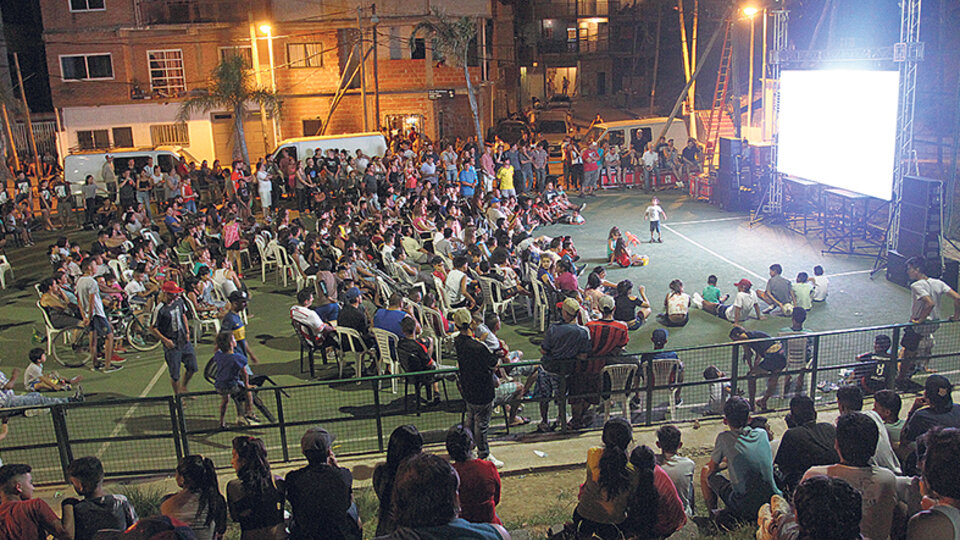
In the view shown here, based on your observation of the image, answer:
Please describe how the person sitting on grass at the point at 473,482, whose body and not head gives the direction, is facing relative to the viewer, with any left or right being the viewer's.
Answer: facing away from the viewer

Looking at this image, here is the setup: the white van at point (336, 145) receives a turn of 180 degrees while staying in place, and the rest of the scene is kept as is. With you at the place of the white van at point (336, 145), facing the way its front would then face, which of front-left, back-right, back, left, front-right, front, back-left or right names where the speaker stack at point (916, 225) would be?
front-right

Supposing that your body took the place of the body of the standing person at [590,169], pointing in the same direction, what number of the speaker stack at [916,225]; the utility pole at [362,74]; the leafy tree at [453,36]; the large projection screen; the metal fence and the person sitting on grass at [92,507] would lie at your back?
2

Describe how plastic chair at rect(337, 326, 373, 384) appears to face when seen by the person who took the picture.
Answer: facing away from the viewer and to the right of the viewer

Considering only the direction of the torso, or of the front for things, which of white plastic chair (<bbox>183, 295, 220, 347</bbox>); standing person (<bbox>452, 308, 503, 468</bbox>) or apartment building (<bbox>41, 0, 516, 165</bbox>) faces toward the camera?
the apartment building

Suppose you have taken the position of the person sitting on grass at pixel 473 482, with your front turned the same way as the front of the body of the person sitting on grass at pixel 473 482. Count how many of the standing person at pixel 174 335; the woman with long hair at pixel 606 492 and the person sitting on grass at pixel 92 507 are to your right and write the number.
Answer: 1

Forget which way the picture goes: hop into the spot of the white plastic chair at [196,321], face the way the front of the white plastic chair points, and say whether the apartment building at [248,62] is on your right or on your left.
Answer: on your left

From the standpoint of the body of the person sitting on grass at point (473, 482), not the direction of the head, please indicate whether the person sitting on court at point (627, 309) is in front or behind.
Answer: in front

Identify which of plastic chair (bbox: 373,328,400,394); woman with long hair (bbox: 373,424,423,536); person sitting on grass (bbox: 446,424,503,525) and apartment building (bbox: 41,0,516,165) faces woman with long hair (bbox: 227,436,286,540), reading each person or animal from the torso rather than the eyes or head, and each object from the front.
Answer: the apartment building

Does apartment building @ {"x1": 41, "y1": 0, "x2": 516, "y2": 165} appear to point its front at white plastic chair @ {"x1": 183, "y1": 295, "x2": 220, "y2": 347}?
yes

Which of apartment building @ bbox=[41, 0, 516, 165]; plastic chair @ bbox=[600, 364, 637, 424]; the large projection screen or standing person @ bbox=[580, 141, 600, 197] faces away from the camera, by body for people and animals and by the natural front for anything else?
the plastic chair

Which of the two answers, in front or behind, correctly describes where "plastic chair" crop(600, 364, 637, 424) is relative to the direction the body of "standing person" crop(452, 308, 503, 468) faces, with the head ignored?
in front

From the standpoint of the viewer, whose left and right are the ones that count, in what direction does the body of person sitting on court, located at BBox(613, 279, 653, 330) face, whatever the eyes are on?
facing away from the viewer and to the right of the viewer

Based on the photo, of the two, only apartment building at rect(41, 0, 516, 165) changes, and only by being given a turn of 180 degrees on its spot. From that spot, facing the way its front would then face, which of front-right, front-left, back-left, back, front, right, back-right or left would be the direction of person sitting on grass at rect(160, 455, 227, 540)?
back

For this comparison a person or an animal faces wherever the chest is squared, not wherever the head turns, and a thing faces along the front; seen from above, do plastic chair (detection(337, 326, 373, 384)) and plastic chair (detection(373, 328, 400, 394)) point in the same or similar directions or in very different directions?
same or similar directions

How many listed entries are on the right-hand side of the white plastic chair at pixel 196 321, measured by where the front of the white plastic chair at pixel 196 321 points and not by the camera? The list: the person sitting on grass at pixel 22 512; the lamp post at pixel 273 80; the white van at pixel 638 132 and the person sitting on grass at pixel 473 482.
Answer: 2

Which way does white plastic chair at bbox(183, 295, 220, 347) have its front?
to the viewer's right

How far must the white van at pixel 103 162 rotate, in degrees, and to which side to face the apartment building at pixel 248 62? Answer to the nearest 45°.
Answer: approximately 45° to its left

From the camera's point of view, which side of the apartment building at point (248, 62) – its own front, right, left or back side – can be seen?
front

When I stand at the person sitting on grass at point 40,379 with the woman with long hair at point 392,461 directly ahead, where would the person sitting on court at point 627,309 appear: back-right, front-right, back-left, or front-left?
front-left

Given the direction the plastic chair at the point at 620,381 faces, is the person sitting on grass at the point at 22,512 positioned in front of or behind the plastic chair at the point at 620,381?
behind

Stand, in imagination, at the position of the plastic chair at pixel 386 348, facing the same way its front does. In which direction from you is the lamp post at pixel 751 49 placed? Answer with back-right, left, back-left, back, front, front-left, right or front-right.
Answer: front

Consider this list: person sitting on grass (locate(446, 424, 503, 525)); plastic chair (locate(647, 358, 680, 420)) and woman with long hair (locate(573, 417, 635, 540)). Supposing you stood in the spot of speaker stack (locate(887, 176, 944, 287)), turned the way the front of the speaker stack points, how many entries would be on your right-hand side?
0

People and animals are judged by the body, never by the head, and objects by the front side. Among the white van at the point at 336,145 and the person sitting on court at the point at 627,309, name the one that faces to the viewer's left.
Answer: the white van
